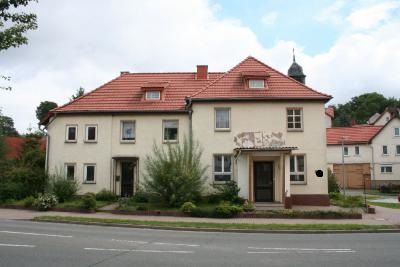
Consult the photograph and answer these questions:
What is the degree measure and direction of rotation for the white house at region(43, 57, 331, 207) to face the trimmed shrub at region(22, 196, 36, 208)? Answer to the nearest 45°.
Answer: approximately 90° to its right

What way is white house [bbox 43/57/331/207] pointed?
toward the camera

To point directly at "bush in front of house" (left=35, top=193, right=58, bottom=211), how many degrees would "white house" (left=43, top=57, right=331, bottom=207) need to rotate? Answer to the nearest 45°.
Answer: approximately 90° to its right

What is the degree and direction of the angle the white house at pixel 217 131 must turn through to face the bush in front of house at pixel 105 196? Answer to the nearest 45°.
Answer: approximately 90° to its right

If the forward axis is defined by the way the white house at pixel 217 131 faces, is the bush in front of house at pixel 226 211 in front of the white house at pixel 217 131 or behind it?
in front

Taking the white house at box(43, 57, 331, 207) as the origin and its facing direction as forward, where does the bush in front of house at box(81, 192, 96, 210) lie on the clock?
The bush in front of house is roughly at 2 o'clock from the white house.
